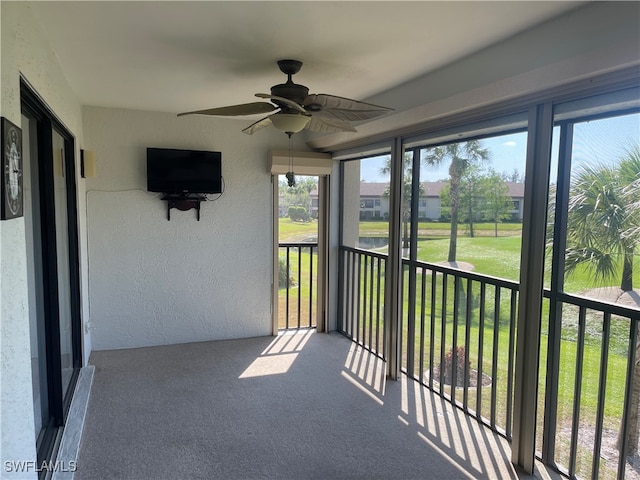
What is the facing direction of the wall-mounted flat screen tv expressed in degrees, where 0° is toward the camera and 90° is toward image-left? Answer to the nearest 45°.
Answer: approximately 0°

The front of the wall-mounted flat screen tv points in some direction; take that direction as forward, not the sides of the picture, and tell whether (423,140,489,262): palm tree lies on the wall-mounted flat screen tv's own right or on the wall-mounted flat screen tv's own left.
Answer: on the wall-mounted flat screen tv's own left

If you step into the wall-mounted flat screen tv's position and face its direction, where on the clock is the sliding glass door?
The sliding glass door is roughly at 1 o'clock from the wall-mounted flat screen tv.

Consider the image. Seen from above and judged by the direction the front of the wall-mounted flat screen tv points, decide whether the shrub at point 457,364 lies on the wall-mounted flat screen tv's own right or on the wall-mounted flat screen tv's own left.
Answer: on the wall-mounted flat screen tv's own left
